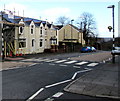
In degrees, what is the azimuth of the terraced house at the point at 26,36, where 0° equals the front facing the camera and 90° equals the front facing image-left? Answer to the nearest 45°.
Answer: approximately 315°
